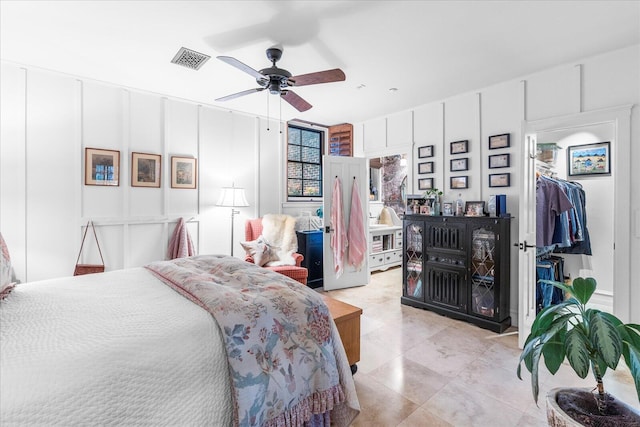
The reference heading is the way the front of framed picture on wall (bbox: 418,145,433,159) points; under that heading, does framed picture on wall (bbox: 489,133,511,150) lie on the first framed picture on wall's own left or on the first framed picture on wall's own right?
on the first framed picture on wall's own left

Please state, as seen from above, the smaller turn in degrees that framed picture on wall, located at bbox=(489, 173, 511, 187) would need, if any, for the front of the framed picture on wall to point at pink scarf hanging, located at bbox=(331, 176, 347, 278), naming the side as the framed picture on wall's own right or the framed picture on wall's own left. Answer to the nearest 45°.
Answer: approximately 45° to the framed picture on wall's own right

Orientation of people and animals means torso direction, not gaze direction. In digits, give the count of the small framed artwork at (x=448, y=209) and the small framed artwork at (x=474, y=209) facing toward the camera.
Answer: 2

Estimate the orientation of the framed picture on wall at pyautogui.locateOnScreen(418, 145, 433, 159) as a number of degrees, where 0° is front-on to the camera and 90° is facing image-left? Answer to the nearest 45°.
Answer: approximately 45°

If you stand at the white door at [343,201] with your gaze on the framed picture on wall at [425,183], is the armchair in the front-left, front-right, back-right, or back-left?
back-right

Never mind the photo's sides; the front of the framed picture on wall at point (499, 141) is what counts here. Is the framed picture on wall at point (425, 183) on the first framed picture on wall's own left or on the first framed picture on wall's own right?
on the first framed picture on wall's own right

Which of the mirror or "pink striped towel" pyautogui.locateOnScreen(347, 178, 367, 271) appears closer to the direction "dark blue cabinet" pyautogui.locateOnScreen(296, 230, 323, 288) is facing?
the pink striped towel

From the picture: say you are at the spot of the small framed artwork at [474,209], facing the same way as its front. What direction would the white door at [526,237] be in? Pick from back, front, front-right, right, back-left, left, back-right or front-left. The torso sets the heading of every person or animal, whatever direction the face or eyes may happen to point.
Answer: front-left

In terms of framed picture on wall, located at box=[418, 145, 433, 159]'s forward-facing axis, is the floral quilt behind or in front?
in front
